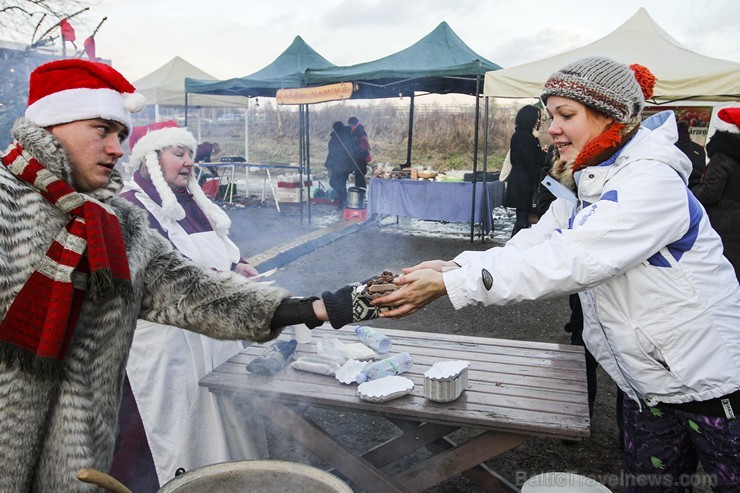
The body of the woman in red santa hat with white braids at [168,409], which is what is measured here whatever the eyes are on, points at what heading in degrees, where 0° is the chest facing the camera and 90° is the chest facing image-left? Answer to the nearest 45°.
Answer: approximately 315°

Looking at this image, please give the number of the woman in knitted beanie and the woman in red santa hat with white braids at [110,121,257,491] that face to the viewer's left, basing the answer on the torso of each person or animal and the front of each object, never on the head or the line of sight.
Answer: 1

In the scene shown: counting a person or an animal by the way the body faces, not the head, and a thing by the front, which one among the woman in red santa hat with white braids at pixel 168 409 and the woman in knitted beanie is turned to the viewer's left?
the woman in knitted beanie

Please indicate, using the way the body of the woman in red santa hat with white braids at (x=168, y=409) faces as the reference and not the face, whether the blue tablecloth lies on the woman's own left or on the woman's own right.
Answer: on the woman's own left

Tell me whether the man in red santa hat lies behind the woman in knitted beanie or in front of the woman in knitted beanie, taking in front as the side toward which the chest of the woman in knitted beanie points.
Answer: in front

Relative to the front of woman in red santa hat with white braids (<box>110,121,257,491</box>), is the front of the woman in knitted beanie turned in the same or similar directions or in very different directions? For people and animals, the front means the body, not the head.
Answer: very different directions

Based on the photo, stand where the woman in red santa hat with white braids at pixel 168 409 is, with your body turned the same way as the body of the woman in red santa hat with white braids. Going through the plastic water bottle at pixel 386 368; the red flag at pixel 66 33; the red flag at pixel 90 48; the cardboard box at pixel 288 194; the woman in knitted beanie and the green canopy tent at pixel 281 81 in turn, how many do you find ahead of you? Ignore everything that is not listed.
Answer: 2

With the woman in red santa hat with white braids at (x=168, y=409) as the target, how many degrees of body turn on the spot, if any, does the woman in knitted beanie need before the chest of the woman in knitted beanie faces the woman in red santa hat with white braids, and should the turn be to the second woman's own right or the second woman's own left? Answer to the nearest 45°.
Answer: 0° — they already face them

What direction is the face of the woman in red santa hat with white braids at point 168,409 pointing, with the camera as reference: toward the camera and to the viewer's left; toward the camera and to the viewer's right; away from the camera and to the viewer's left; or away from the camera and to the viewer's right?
toward the camera and to the viewer's right

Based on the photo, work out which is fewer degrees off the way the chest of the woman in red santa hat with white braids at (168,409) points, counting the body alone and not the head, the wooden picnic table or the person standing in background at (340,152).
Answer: the wooden picnic table

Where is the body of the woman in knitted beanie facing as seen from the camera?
to the viewer's left
